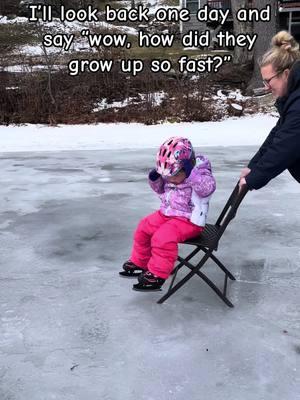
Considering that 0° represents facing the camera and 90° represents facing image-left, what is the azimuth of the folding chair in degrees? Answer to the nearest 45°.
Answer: approximately 90°

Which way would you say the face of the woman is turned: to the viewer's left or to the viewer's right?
to the viewer's left

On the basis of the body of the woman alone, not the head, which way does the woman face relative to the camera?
to the viewer's left

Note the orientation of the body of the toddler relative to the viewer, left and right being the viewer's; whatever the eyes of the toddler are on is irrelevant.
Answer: facing the viewer and to the left of the viewer

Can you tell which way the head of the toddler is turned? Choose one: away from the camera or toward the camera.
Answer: toward the camera
